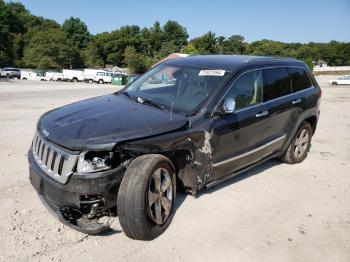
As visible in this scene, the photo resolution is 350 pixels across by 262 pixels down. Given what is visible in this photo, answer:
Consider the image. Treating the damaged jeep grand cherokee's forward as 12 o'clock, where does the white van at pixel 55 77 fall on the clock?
The white van is roughly at 4 o'clock from the damaged jeep grand cherokee.

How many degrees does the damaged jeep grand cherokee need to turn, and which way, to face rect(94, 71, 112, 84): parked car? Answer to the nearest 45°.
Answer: approximately 135° to its right

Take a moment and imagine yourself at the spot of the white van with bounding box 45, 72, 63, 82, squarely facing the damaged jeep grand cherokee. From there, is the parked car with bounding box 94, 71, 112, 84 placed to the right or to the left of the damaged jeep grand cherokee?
left
